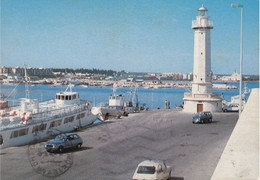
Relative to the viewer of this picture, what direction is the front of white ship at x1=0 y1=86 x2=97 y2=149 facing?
facing away from the viewer and to the right of the viewer

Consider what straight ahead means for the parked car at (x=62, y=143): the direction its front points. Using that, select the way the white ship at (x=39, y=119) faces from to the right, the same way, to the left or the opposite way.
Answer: the opposite way

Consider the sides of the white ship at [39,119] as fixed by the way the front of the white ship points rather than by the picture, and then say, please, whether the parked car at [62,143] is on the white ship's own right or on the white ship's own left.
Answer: on the white ship's own right

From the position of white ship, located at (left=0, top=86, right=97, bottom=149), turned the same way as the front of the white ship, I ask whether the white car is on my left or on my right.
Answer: on my right
